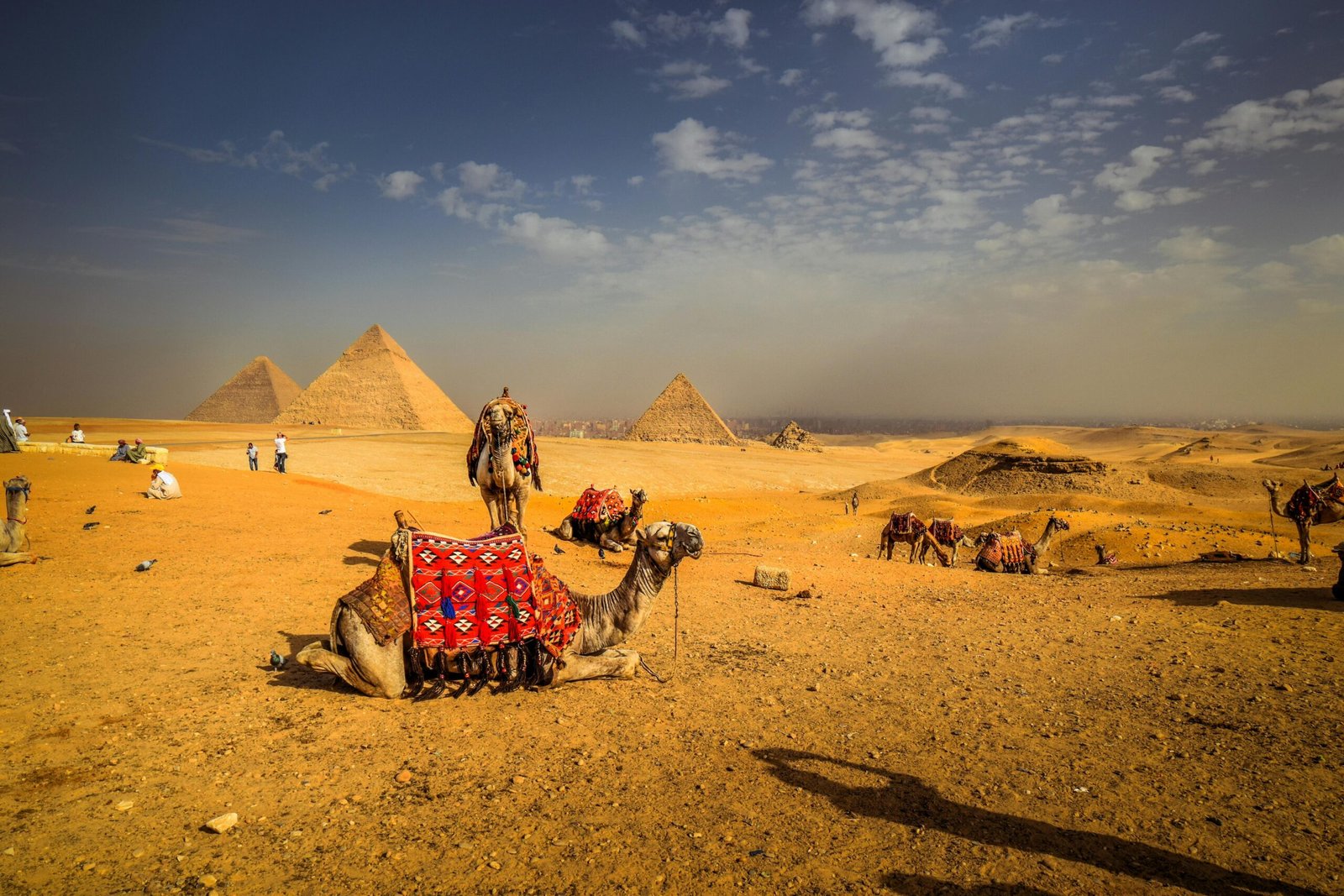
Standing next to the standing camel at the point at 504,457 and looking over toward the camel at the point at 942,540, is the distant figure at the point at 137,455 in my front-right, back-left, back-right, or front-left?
back-left

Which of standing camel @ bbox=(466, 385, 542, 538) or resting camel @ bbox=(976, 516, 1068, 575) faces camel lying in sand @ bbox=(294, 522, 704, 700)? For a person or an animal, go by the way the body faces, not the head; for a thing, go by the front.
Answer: the standing camel

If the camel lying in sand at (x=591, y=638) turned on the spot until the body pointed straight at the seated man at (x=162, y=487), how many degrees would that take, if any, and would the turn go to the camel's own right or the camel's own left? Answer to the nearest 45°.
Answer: approximately 135° to the camel's own left

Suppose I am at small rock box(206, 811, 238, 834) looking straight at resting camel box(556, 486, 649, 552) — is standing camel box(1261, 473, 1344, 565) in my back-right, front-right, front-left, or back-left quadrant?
front-right

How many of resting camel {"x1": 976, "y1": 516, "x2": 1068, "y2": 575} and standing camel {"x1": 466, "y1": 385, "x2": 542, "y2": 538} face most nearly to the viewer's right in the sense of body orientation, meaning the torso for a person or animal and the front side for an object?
1

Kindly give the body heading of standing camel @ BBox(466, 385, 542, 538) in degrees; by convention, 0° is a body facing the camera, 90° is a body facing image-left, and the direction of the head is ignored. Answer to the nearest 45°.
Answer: approximately 0°

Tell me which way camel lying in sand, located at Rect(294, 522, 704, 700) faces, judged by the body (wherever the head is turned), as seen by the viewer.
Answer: to the viewer's right

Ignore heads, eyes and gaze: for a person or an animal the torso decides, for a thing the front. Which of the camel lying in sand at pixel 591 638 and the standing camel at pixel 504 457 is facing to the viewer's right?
the camel lying in sand

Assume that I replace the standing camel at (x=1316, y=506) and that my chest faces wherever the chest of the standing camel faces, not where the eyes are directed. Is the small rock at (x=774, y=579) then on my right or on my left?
on my left

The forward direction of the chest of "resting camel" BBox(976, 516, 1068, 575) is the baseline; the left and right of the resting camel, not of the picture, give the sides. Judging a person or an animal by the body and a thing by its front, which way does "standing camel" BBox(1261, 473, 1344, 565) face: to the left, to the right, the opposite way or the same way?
the opposite way

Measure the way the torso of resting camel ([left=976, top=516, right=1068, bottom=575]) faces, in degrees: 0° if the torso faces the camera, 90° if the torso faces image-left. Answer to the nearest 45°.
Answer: approximately 270°
